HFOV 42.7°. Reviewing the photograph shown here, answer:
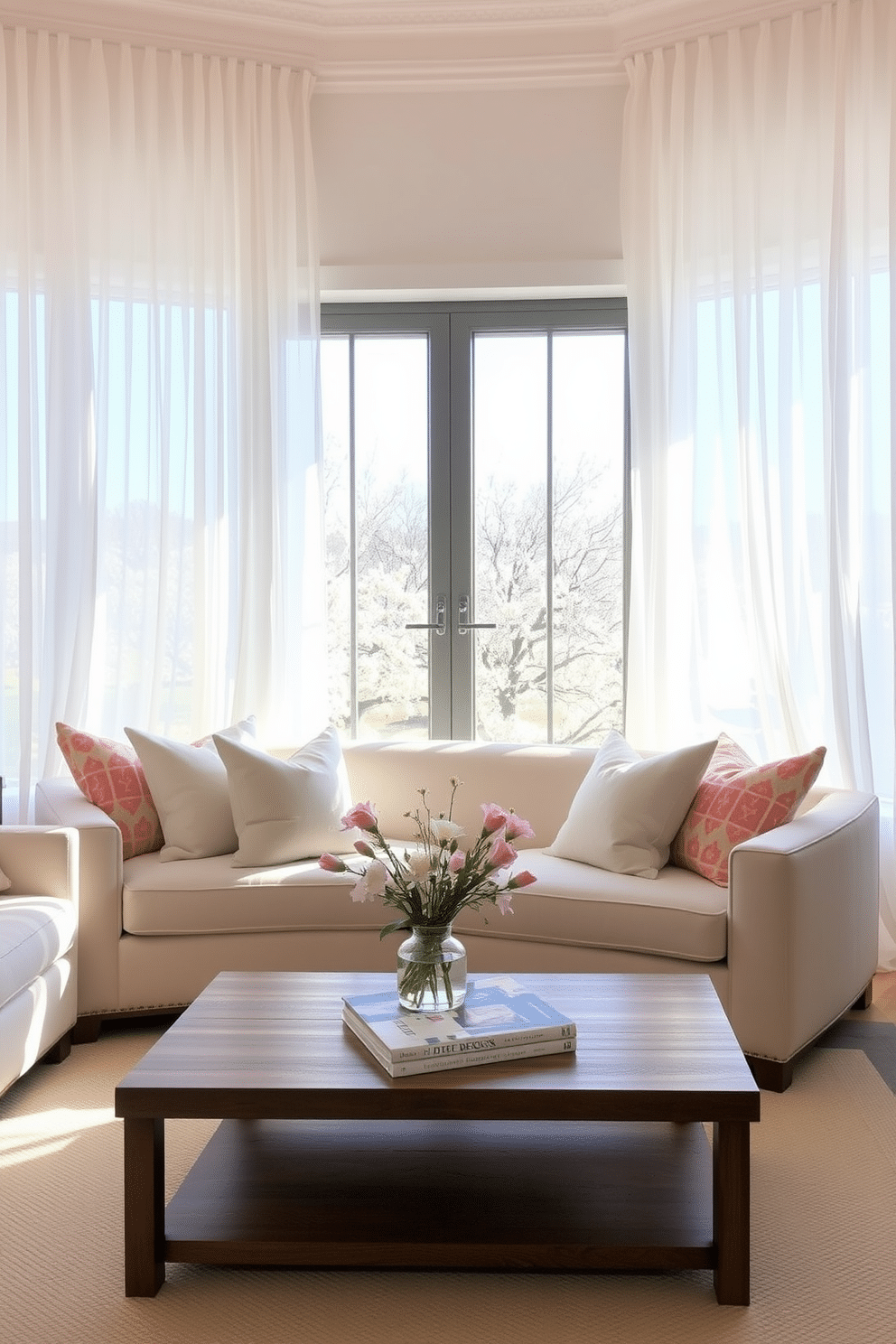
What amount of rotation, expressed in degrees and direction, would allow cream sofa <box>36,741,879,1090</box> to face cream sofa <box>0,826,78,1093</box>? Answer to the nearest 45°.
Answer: approximately 90° to its right

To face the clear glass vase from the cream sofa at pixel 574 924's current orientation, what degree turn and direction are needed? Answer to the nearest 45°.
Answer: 0° — it already faces it

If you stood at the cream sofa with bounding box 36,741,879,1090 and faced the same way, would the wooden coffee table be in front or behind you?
in front

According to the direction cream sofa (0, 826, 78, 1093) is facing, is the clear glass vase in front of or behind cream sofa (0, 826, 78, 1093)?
in front

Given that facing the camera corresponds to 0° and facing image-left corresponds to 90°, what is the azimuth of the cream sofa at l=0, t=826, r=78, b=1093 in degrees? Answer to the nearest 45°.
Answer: approximately 315°

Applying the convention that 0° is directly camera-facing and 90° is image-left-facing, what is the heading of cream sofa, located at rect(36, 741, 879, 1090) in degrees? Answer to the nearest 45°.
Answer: approximately 0°

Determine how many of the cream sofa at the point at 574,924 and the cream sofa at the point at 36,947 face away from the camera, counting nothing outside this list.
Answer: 0

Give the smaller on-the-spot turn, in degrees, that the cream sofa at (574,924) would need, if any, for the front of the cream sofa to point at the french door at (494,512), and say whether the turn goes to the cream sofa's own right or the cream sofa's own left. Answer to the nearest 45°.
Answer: approximately 180°

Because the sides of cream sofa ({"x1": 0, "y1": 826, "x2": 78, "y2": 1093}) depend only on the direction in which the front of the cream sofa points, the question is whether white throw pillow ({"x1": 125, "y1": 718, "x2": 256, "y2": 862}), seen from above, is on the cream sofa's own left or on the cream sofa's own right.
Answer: on the cream sofa's own left

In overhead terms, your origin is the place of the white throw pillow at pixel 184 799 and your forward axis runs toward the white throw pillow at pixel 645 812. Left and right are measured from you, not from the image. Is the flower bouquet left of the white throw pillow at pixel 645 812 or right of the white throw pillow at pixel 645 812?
right
